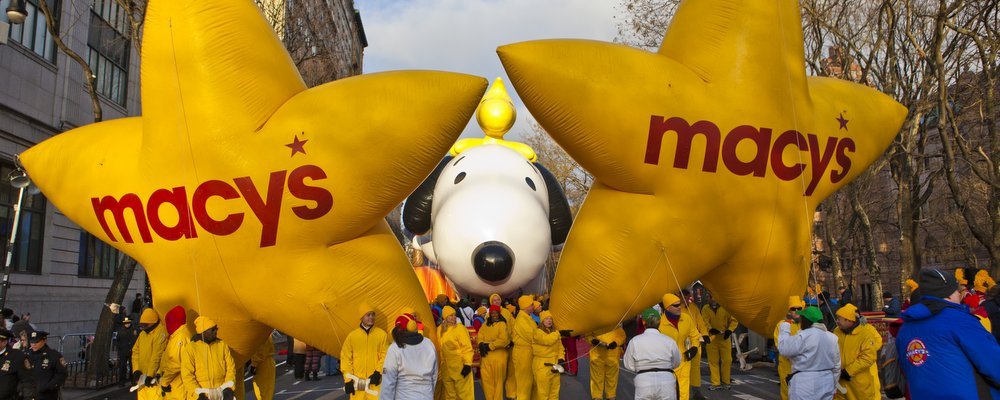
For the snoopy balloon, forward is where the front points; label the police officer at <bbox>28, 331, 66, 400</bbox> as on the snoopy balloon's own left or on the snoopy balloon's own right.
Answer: on the snoopy balloon's own right

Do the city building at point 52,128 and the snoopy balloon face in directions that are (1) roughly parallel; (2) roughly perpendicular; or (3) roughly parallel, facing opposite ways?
roughly perpendicular

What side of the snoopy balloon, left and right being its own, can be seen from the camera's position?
front

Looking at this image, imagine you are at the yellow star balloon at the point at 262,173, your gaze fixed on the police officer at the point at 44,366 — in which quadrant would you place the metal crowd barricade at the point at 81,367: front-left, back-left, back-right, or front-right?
front-right

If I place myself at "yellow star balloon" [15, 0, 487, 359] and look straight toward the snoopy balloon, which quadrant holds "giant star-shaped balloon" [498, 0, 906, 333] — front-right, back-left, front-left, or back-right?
front-right

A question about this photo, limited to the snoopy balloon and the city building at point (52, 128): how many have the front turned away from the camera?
0

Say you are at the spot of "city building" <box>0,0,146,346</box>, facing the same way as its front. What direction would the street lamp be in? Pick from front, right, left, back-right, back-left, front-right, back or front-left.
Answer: front-right

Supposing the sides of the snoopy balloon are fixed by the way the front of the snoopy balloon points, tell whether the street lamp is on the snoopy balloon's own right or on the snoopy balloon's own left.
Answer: on the snoopy balloon's own right
